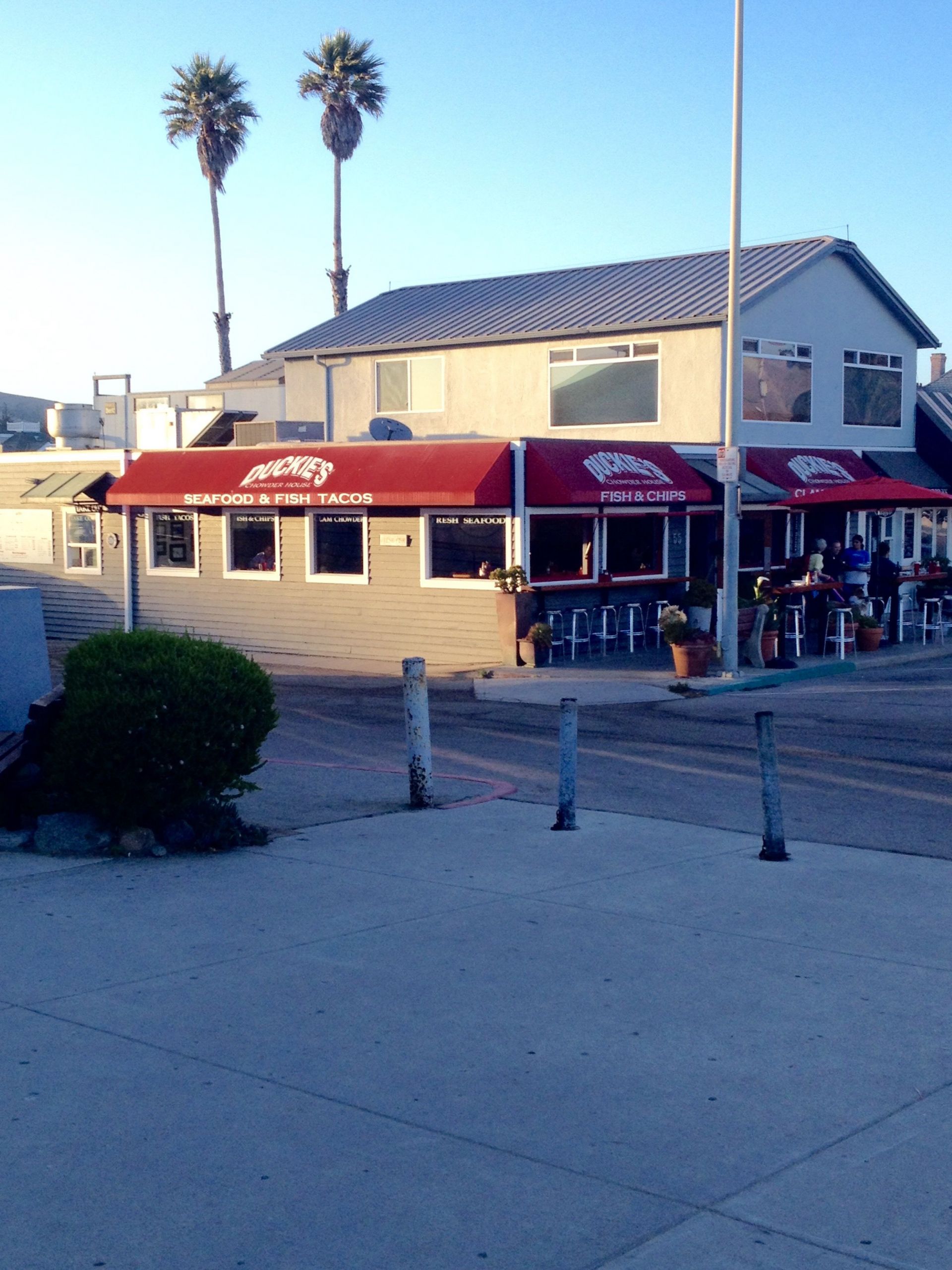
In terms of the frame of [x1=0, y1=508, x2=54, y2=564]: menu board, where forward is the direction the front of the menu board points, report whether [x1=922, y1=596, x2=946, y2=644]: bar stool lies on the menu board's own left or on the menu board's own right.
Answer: on the menu board's own left

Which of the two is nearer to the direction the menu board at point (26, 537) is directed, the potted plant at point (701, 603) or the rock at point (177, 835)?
the rock

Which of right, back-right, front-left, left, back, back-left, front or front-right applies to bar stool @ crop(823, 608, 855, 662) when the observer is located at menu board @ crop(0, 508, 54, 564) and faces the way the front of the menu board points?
front-left

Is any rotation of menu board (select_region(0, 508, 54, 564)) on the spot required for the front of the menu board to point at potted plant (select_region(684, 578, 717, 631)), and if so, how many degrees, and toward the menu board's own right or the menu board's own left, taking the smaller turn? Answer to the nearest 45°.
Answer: approximately 45° to the menu board's own left

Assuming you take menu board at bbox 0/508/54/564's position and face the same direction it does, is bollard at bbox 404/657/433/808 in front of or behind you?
in front

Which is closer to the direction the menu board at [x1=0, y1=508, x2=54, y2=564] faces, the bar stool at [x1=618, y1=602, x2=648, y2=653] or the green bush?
the green bush

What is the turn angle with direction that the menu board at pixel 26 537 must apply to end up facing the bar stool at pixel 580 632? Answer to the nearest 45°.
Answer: approximately 45° to its left

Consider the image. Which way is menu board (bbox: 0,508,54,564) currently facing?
toward the camera

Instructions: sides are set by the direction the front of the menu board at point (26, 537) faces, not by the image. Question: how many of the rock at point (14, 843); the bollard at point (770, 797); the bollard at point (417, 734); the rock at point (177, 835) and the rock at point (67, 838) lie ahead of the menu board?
5

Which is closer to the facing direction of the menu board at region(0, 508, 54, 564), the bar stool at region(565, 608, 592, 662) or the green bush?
the green bush

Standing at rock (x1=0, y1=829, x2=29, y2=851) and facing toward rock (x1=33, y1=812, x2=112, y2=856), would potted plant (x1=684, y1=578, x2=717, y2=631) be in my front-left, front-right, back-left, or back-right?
front-left

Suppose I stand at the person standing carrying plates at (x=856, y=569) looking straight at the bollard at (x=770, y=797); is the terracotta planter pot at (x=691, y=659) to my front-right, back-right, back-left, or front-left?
front-right

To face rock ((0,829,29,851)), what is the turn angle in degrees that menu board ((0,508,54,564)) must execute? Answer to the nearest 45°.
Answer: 0° — it already faces it

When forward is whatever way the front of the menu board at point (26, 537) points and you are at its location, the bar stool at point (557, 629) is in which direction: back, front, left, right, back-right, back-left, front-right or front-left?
front-left
